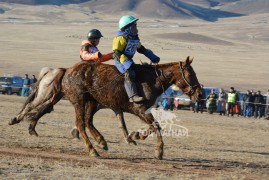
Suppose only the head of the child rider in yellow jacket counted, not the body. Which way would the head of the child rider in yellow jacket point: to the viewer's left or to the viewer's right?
to the viewer's right

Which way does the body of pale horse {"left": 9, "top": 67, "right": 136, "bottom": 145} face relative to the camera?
to the viewer's right

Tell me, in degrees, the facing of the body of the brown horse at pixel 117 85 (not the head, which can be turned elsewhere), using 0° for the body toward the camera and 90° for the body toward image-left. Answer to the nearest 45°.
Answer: approximately 270°

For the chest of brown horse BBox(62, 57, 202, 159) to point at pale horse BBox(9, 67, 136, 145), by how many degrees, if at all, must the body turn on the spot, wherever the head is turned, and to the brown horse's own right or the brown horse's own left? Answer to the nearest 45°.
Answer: approximately 135° to the brown horse's own left

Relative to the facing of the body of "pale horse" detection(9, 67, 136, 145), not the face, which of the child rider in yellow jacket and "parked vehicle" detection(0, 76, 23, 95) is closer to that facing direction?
the child rider in yellow jacket
